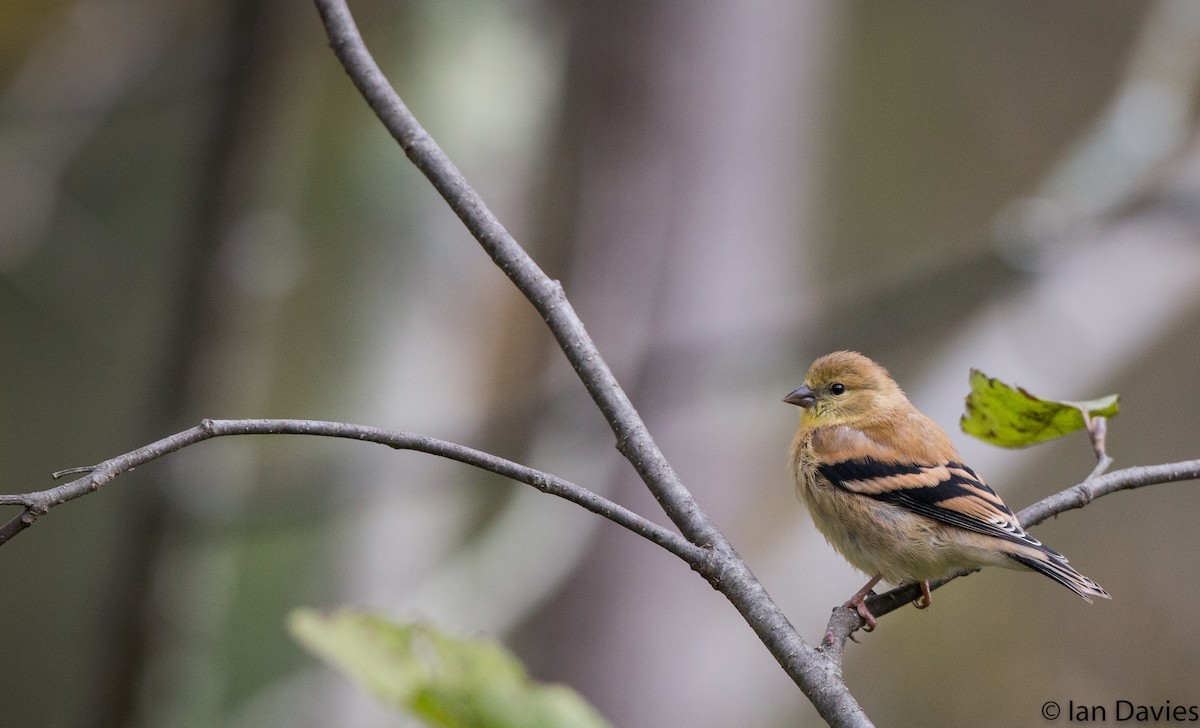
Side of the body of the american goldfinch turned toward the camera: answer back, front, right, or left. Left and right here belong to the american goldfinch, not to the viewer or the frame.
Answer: left

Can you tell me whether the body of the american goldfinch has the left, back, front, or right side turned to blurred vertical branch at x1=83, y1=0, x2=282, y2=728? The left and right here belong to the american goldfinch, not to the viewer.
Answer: front

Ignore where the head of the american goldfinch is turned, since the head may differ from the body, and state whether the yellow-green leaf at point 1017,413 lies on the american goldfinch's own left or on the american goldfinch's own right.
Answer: on the american goldfinch's own left

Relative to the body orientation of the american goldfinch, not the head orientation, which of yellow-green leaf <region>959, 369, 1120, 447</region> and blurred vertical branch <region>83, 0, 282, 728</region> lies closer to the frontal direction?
the blurred vertical branch

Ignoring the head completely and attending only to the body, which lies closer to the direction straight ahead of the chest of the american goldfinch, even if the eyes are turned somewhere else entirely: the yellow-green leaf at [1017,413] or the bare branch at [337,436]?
the bare branch
